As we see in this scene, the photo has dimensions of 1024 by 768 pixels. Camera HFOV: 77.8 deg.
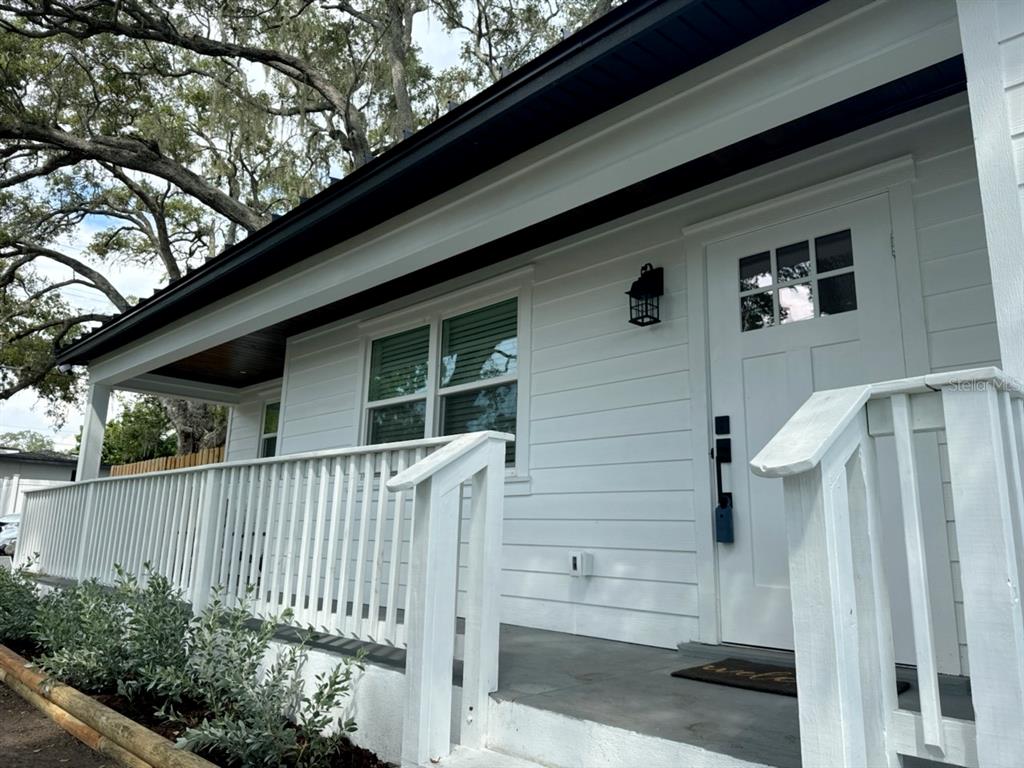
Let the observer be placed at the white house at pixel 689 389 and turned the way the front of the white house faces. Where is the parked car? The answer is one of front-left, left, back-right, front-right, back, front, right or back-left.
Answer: right

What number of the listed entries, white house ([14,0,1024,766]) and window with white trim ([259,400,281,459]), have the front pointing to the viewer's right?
0

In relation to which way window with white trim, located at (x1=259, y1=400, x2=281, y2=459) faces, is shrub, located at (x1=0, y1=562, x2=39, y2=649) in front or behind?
in front

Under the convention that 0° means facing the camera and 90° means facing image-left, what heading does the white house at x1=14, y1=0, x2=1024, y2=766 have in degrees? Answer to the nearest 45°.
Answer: approximately 45°

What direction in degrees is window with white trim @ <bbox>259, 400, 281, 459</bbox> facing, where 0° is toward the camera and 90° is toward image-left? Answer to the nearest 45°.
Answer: approximately 45°

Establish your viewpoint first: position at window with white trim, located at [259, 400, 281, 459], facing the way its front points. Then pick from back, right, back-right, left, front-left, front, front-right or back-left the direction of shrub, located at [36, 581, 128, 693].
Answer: front-left

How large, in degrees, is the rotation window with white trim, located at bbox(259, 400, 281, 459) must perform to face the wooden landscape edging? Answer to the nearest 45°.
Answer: approximately 45° to its left

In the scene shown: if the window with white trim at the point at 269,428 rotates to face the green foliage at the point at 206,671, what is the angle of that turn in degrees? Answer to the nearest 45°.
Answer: approximately 45° to its left
